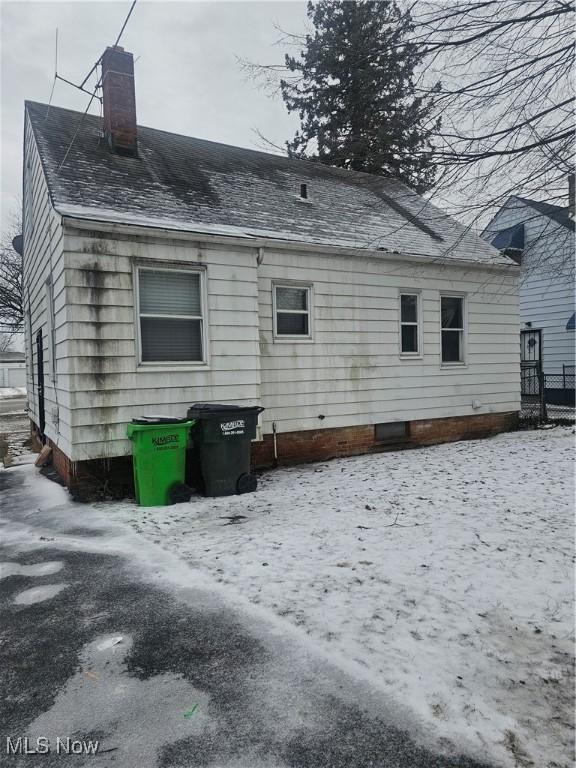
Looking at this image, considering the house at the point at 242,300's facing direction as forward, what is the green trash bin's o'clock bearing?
The green trash bin is roughly at 8 o'clock from the house.

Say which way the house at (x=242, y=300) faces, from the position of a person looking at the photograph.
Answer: facing away from the viewer and to the left of the viewer

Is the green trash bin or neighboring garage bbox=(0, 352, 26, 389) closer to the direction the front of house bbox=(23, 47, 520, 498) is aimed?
the neighboring garage

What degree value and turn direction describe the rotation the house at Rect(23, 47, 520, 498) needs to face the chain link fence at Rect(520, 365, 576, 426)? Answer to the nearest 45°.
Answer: approximately 90° to its right
